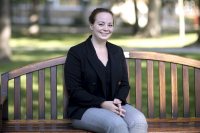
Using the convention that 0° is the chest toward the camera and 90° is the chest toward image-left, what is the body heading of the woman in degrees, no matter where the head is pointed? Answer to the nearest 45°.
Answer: approximately 315°

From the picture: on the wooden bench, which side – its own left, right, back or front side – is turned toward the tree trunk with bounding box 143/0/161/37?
back

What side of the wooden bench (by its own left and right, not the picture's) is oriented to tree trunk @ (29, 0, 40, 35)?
back
